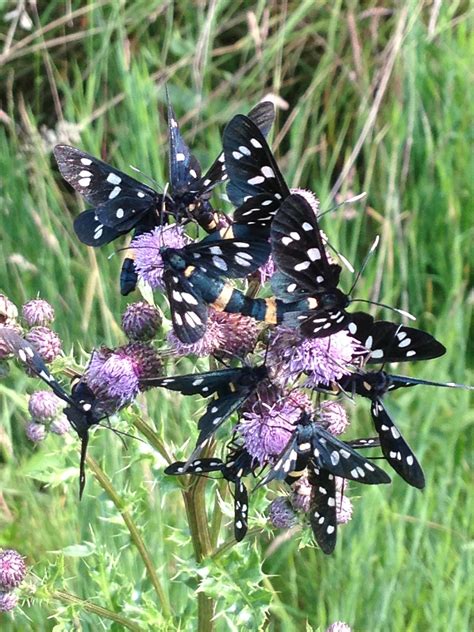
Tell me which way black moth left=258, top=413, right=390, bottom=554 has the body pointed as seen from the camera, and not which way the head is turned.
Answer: away from the camera

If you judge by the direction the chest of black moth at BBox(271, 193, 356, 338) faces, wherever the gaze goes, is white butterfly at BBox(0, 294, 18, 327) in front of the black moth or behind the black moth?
behind

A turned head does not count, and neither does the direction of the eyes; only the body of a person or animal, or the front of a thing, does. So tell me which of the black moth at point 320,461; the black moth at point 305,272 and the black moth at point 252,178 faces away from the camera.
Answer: the black moth at point 320,461
